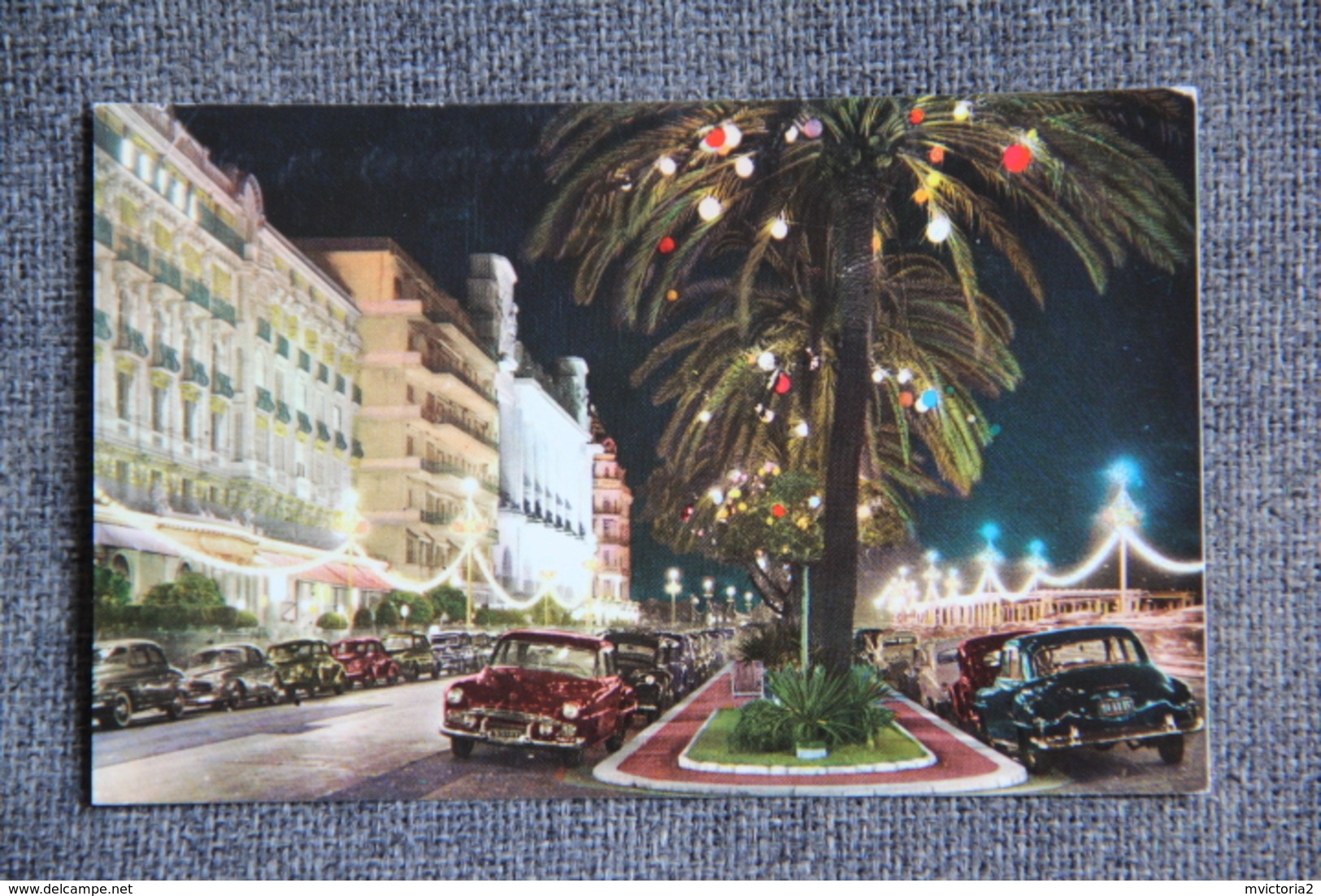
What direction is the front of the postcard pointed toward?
toward the camera
